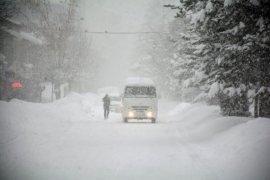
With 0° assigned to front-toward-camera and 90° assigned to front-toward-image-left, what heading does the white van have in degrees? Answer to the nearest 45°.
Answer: approximately 0°
